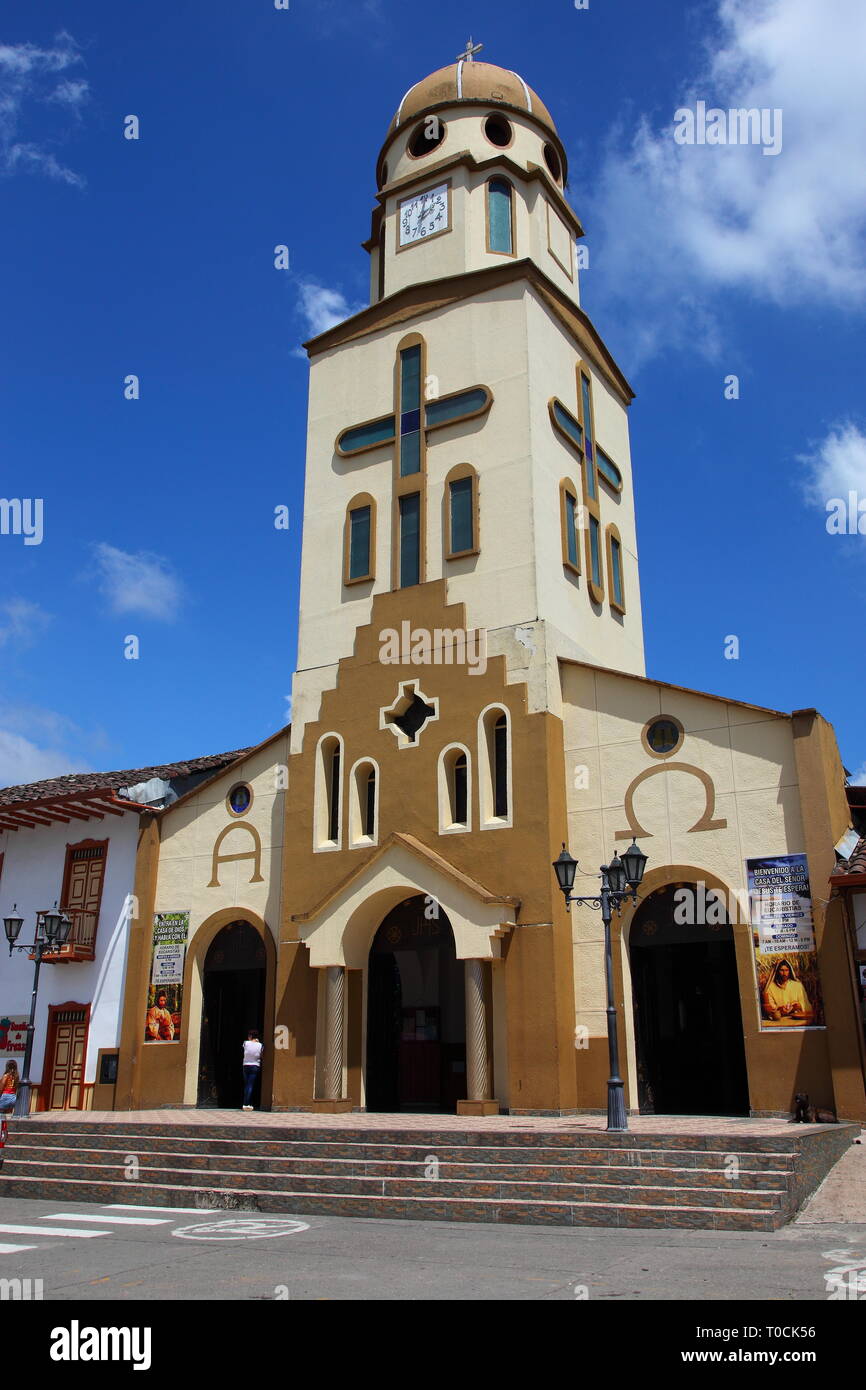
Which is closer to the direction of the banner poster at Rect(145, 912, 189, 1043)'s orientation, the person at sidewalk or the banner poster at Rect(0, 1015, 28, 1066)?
the person at sidewalk

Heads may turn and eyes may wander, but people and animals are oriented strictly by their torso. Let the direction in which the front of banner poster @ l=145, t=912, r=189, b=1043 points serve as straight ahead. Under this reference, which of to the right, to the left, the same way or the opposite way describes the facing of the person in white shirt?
the opposite way

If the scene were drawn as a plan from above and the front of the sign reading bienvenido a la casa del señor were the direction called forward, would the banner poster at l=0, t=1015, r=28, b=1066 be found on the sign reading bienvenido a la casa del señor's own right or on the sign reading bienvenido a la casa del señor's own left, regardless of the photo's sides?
on the sign reading bienvenido a la casa del señor's own right

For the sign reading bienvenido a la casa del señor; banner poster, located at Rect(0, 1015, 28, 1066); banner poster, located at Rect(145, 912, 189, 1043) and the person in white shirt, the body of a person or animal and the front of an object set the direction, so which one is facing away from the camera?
the person in white shirt

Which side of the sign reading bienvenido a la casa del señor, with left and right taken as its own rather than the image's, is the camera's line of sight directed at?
front

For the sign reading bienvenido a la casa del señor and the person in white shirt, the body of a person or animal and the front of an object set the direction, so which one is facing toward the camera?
the sign reading bienvenido a la casa del señor

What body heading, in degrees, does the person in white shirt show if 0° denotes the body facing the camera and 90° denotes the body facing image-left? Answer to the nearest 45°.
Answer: approximately 180°

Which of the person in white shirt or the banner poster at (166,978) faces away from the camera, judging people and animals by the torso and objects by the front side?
the person in white shirt

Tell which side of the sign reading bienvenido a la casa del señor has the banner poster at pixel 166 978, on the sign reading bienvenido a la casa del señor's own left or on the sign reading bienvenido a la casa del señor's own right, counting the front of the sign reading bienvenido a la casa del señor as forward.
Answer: on the sign reading bienvenido a la casa del señor's own right

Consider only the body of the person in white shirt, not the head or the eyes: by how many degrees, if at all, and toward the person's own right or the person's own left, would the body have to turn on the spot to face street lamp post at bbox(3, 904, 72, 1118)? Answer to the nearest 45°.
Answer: approximately 90° to the person's own left

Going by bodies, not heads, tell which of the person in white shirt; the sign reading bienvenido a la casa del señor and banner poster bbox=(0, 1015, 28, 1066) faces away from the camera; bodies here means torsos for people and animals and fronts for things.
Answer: the person in white shirt

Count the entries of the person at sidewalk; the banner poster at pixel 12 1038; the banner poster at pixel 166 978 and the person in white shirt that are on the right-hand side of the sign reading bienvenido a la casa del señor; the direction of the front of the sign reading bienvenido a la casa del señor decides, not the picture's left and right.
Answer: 4

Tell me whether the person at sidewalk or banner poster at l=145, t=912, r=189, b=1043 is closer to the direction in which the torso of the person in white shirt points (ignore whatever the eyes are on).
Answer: the banner poster

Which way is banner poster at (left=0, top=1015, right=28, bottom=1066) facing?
toward the camera

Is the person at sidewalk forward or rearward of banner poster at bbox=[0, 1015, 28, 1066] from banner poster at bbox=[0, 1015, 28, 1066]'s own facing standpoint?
forward

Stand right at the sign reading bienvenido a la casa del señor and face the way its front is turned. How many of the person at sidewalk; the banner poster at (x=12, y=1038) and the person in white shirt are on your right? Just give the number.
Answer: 3

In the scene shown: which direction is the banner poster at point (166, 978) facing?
toward the camera
